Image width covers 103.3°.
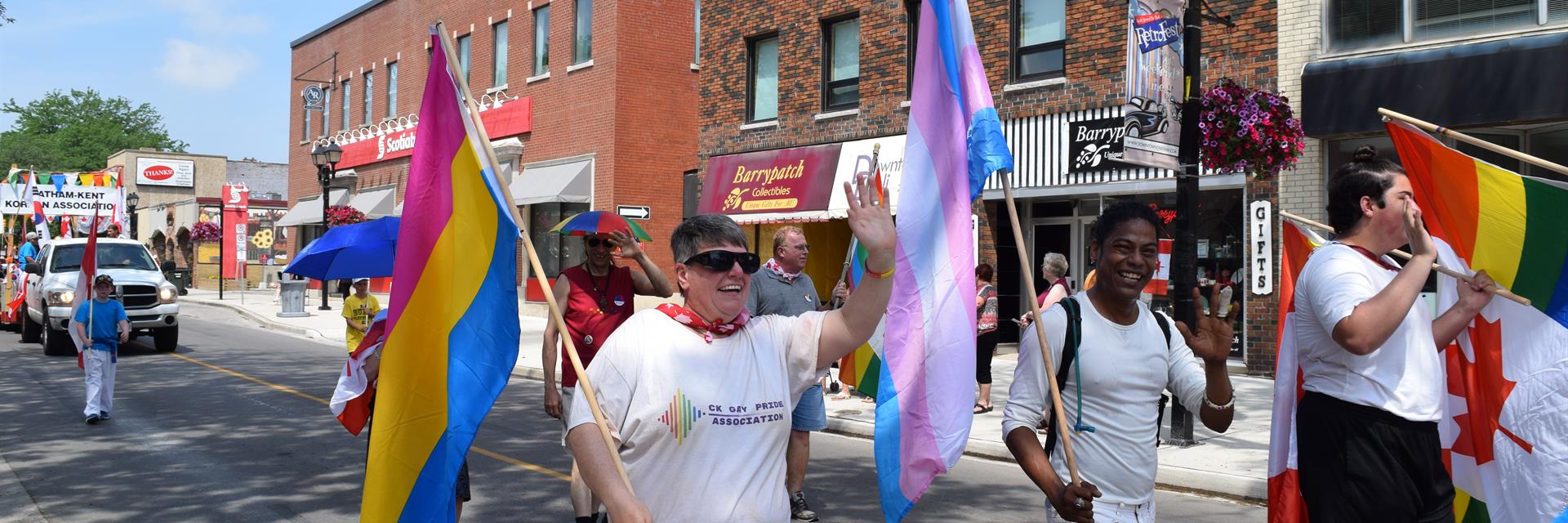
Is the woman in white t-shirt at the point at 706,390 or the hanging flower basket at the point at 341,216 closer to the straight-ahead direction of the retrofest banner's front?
the woman in white t-shirt

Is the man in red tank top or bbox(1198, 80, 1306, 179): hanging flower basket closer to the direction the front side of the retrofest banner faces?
the man in red tank top

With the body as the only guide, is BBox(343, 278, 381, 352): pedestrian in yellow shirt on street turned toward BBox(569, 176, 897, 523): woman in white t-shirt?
yes

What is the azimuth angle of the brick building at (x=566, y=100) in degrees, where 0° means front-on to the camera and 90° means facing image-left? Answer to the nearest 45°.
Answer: approximately 45°

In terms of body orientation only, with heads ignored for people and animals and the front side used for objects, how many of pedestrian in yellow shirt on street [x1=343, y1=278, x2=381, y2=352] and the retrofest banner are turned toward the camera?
2
